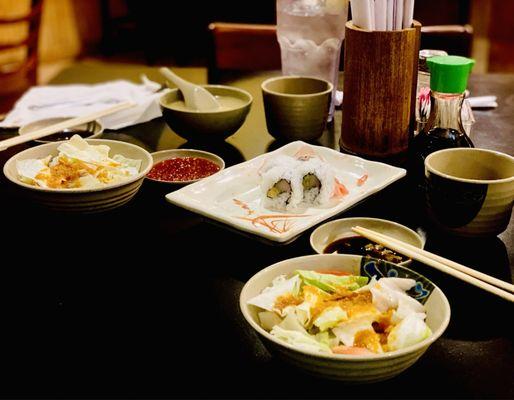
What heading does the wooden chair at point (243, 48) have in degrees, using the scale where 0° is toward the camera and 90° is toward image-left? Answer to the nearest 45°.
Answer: approximately 0°

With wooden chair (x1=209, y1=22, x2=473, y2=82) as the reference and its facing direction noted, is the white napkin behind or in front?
in front

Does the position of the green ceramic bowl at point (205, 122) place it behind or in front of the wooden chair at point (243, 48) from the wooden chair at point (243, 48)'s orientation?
in front

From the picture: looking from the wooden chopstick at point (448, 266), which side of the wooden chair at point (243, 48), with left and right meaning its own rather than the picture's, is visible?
front

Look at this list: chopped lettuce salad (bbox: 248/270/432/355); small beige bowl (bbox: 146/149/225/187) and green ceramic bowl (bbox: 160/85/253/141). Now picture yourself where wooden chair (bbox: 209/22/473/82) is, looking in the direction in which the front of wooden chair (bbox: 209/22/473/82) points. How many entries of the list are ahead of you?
3

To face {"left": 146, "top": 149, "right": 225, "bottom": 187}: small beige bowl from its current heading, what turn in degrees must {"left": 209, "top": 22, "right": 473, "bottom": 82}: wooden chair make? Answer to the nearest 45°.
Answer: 0° — it already faces it

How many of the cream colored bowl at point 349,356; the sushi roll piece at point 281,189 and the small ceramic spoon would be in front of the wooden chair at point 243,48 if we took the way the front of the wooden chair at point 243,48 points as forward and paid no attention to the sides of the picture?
3

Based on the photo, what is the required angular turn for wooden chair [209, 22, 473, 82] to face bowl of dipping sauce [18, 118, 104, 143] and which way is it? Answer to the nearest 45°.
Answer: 0° — it already faces it

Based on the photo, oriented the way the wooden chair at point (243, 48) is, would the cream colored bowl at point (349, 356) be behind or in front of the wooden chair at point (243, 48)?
in front

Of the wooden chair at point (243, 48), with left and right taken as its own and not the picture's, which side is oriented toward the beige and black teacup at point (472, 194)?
front
